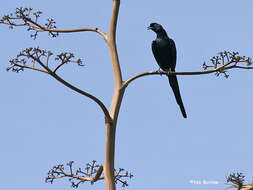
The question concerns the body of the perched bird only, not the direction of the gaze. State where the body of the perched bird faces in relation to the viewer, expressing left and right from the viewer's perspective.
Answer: facing the viewer and to the left of the viewer
